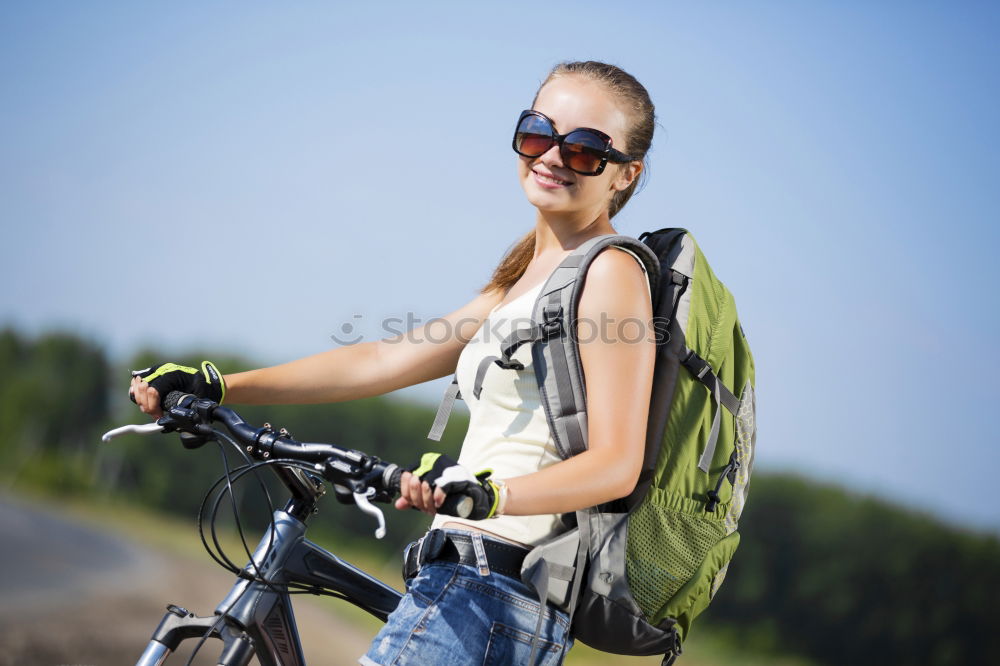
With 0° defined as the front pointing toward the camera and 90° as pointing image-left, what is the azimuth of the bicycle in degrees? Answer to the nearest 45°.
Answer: approximately 45°
